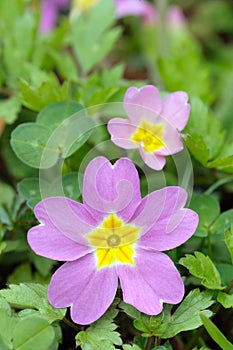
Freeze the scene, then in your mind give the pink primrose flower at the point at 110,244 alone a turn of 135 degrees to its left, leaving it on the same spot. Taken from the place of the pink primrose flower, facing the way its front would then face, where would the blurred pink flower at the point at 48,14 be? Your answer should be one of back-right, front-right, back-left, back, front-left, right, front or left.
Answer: front-left

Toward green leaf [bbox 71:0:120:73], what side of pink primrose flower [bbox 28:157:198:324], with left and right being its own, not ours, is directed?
back

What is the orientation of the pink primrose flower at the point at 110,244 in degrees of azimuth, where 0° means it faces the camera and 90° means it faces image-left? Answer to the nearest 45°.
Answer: approximately 0°
